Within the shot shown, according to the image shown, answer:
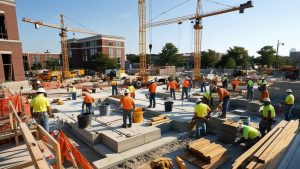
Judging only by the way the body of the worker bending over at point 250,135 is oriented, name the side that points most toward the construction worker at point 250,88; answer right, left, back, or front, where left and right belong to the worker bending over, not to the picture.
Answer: right

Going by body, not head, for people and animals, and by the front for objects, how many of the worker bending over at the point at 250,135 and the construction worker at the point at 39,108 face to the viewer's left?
1

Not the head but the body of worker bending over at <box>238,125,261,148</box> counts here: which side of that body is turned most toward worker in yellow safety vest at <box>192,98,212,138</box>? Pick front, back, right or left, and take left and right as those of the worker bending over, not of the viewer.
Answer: front

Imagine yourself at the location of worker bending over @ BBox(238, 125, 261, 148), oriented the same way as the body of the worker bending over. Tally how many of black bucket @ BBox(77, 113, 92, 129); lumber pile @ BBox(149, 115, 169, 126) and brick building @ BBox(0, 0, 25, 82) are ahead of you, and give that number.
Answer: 3

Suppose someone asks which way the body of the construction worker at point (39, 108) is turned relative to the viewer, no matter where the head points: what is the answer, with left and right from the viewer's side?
facing away from the viewer

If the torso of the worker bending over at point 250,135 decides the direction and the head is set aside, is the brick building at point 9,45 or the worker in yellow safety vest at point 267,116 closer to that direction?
the brick building

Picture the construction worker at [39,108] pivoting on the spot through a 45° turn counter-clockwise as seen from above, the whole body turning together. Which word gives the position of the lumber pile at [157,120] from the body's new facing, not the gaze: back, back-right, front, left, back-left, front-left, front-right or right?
back-right

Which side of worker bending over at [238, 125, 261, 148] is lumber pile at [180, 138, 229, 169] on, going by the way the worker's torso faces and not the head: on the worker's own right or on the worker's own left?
on the worker's own left

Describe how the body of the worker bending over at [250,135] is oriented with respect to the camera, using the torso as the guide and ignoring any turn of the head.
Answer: to the viewer's left

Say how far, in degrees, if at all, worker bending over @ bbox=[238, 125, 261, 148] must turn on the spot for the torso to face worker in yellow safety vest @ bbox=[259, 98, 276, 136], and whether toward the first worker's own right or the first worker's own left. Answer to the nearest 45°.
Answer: approximately 135° to the first worker's own right

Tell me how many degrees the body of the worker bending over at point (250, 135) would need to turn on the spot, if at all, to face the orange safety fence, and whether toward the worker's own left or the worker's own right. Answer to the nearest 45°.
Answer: approximately 45° to the worker's own left
